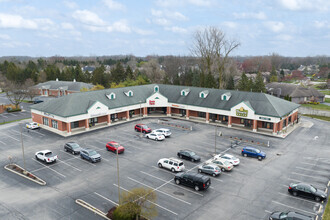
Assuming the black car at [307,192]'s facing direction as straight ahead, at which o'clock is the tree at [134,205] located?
The tree is roughly at 5 o'clock from the black car.

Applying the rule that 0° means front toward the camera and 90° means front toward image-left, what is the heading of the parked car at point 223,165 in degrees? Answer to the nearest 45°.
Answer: approximately 135°

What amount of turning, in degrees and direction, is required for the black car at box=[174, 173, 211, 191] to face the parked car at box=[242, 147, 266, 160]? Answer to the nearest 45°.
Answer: approximately 90° to its right

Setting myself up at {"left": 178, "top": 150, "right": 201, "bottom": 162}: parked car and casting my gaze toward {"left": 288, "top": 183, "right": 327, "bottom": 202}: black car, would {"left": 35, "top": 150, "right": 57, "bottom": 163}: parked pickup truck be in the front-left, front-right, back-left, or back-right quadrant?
back-right

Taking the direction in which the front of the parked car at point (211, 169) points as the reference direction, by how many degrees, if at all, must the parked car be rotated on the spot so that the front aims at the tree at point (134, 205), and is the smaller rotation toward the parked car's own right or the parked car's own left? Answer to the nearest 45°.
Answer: approximately 90° to the parked car's own left
